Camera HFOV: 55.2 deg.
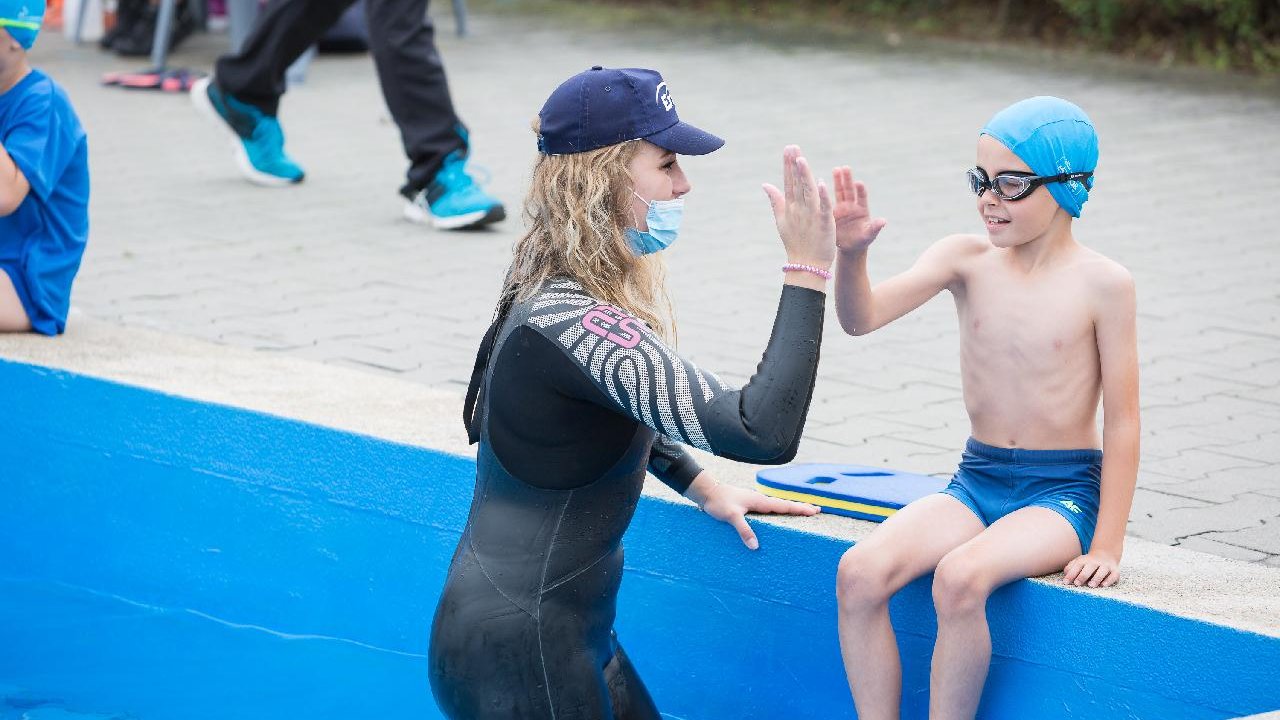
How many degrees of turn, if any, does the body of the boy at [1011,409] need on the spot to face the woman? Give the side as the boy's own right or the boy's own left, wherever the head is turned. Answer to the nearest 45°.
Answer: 0° — they already face them

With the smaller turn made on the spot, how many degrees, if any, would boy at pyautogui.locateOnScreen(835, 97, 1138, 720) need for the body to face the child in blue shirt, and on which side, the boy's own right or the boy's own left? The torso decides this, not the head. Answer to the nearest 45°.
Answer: approximately 45° to the boy's own right

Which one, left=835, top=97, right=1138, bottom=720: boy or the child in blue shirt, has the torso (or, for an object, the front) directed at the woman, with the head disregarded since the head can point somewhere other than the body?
the boy

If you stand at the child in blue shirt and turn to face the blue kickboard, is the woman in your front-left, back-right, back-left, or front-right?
front-right

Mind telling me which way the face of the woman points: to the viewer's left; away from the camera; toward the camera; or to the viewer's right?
to the viewer's right

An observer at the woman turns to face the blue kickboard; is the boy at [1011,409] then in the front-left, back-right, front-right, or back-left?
front-right

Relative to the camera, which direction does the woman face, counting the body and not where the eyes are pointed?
to the viewer's right

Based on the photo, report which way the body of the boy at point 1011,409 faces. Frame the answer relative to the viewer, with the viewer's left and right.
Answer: facing the viewer and to the left of the viewer
